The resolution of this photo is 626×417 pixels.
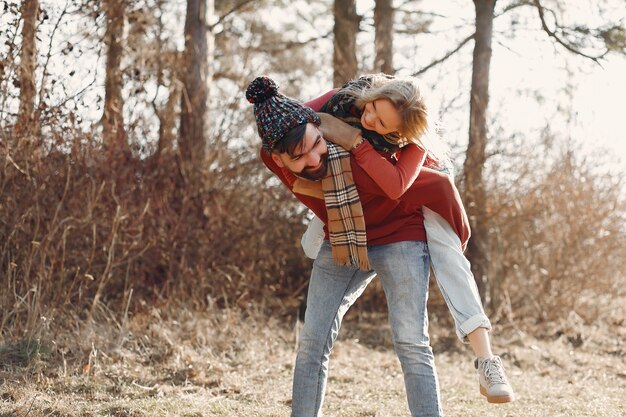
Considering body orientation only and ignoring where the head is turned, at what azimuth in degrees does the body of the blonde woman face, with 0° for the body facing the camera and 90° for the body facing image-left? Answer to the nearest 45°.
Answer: approximately 45°

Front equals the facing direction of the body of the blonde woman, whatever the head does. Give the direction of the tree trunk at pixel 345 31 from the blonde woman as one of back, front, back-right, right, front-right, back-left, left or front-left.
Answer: back-right

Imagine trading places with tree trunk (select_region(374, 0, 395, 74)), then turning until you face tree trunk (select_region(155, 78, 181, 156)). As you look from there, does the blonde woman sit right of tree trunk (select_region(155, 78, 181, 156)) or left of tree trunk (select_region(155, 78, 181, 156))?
left

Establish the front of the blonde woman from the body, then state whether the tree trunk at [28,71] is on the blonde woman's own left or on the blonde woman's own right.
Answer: on the blonde woman's own right

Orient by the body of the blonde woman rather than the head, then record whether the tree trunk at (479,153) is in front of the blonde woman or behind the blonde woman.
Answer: behind

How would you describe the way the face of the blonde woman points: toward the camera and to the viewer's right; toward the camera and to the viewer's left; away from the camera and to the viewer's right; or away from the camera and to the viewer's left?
toward the camera and to the viewer's left

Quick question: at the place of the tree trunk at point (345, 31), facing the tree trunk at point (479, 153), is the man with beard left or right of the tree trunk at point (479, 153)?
right

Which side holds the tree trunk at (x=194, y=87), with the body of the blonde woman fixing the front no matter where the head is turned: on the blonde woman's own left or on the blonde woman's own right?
on the blonde woman's own right
